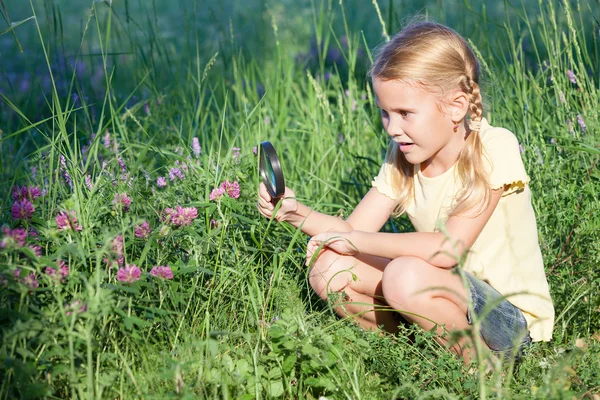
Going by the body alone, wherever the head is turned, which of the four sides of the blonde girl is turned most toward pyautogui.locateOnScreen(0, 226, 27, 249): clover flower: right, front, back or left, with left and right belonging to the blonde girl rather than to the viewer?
front

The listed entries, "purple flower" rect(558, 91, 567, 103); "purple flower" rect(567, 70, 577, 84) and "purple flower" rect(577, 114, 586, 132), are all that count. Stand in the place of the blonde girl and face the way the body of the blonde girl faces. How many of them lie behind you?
3

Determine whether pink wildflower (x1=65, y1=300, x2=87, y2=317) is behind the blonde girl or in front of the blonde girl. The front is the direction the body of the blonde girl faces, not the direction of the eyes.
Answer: in front

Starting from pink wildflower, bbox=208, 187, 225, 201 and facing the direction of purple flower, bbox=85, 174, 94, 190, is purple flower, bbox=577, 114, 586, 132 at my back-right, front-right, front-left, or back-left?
back-right

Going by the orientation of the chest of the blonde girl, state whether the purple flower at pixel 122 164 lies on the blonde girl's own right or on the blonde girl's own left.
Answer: on the blonde girl's own right

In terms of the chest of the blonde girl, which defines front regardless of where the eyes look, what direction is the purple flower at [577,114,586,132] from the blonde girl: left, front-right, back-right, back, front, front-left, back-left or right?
back

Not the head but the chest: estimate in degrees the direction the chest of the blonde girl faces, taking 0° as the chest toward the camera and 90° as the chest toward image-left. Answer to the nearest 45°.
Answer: approximately 45°

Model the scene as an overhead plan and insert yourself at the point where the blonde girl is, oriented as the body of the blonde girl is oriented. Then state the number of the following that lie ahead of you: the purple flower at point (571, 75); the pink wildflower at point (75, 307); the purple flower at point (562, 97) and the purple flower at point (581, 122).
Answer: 1

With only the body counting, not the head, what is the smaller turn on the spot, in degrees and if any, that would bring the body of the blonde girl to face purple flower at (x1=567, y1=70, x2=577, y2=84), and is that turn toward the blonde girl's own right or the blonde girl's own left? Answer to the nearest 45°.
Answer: approximately 180°

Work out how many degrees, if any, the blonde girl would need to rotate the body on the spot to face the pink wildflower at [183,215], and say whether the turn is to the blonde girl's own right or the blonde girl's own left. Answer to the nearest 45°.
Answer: approximately 45° to the blonde girl's own right

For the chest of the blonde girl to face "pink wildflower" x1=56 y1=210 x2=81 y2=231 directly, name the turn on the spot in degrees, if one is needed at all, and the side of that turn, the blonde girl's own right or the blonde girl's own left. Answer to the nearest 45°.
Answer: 0° — they already face it

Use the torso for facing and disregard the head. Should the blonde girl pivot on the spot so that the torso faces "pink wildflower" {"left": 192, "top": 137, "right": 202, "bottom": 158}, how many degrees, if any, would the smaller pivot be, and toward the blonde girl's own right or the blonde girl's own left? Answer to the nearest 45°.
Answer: approximately 90° to the blonde girl's own right

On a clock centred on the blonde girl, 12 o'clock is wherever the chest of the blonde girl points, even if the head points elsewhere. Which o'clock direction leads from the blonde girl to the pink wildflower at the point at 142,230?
The pink wildflower is roughly at 1 o'clock from the blonde girl.
